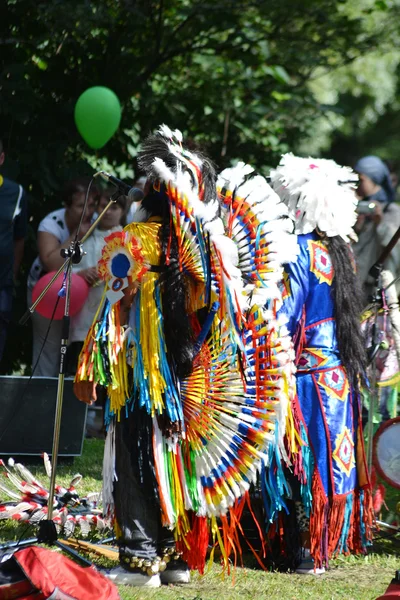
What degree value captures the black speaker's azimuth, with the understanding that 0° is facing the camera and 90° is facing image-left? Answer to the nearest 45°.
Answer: approximately 0°

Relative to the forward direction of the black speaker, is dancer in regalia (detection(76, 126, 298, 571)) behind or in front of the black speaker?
in front

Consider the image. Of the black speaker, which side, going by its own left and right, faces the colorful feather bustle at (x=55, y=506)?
front
